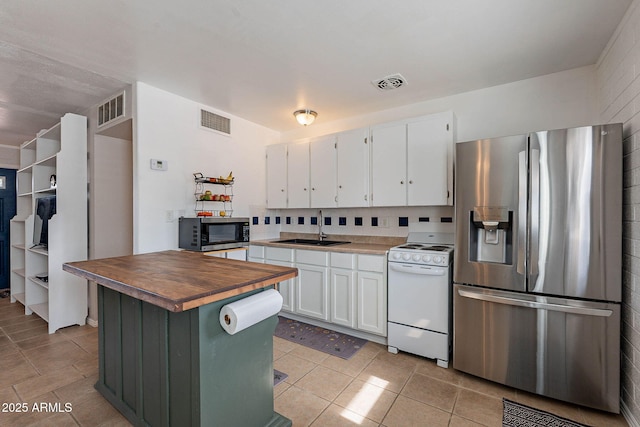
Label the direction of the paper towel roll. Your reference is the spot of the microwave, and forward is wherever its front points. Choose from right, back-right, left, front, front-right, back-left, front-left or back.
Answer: front-right

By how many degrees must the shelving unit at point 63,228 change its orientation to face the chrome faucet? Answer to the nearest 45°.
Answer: approximately 90° to its left

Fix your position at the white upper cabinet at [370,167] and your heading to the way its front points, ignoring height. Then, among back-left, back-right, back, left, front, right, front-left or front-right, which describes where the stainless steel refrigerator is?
left

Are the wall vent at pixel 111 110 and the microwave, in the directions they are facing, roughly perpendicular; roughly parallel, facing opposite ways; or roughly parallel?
roughly perpendicular

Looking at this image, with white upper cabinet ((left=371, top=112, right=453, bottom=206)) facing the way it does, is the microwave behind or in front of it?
in front

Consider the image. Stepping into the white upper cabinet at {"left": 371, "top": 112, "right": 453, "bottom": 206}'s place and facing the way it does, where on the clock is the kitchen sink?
The kitchen sink is roughly at 2 o'clock from the white upper cabinet.
